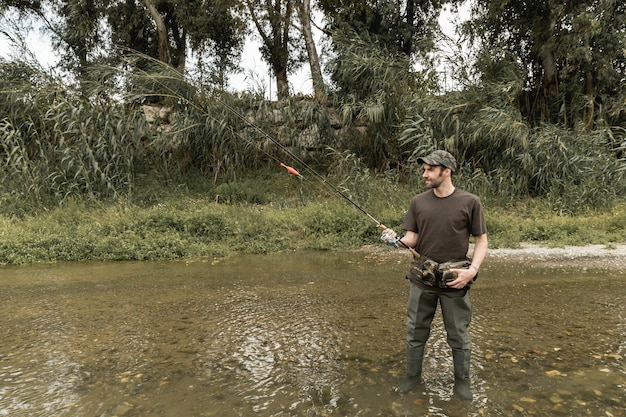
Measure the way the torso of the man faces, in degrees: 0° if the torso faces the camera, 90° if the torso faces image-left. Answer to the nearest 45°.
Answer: approximately 0°

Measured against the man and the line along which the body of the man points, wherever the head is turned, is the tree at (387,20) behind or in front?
behind

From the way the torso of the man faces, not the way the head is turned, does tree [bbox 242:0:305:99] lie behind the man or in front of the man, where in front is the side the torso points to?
behind

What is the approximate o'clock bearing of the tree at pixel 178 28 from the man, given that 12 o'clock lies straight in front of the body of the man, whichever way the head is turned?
The tree is roughly at 5 o'clock from the man.

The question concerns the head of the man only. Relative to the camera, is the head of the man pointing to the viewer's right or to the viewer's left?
to the viewer's left
